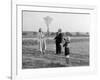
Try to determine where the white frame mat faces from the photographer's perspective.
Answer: facing the viewer and to the right of the viewer
